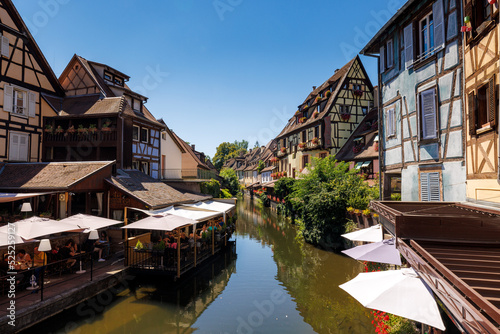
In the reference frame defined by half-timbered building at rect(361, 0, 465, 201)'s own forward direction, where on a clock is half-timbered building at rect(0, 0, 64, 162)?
half-timbered building at rect(0, 0, 64, 162) is roughly at 1 o'clock from half-timbered building at rect(361, 0, 465, 201).

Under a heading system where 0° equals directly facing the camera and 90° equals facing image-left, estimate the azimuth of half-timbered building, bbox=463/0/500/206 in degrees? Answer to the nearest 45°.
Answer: approximately 45°

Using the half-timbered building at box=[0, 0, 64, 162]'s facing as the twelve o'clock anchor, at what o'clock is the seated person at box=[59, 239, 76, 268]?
The seated person is roughly at 1 o'clock from the half-timbered building.

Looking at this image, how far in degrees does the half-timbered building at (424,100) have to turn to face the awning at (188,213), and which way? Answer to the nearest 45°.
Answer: approximately 45° to its right

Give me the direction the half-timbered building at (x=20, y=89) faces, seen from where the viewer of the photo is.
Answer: facing the viewer and to the right of the viewer

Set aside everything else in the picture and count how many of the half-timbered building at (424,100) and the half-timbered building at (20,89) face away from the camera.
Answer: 0

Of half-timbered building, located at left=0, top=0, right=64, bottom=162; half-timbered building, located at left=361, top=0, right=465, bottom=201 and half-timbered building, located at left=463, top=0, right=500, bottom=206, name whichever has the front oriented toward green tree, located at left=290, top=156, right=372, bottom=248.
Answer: half-timbered building, located at left=0, top=0, right=64, bottom=162

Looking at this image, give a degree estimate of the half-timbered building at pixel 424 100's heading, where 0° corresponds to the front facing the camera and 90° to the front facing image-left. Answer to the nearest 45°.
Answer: approximately 45°

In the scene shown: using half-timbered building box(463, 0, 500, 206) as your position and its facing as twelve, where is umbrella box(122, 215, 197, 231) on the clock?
The umbrella is roughly at 1 o'clock from the half-timbered building.

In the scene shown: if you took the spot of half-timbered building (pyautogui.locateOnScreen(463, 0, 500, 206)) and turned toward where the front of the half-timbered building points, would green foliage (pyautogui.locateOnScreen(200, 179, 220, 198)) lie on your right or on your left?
on your right

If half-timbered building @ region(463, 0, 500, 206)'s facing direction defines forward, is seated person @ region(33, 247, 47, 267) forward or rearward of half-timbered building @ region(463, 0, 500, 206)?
forward

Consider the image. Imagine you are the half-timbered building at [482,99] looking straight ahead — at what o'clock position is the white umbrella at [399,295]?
The white umbrella is roughly at 11 o'clock from the half-timbered building.

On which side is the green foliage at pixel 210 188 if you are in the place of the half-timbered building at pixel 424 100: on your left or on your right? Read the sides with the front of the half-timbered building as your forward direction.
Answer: on your right

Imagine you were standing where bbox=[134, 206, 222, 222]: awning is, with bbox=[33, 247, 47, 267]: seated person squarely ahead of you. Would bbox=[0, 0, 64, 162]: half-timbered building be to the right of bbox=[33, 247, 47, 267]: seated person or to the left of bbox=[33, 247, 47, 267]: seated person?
right

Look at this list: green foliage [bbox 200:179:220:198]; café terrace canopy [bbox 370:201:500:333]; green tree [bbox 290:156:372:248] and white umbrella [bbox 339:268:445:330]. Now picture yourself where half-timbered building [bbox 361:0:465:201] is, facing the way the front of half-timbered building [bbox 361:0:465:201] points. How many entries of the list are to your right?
2
